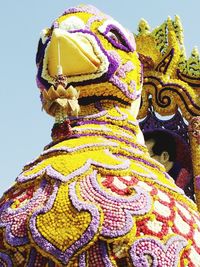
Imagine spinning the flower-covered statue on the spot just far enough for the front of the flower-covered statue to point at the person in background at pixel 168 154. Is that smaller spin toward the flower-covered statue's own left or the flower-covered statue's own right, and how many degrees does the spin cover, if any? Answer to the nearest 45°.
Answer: approximately 135° to the flower-covered statue's own right

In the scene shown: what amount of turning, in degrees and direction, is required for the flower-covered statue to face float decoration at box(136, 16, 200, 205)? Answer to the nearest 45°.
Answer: approximately 135° to its right

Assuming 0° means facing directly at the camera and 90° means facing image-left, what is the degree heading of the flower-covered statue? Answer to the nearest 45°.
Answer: approximately 45°
